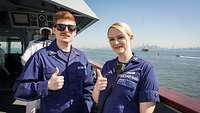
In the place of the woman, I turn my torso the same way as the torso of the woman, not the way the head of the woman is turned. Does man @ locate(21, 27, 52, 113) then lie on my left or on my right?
on my right

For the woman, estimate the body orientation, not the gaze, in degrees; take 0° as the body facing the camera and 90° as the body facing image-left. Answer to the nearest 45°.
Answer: approximately 45°

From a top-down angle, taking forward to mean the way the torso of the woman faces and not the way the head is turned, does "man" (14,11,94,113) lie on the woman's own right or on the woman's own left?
on the woman's own right

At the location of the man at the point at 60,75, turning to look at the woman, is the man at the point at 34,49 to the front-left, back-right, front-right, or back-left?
back-left
